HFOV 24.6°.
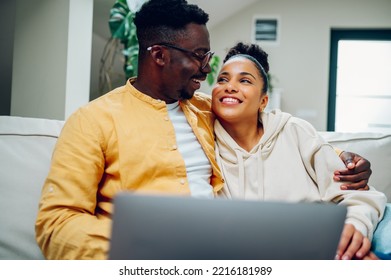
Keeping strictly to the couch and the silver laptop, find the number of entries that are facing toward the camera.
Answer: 1

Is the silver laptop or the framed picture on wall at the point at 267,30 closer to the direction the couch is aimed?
the silver laptop

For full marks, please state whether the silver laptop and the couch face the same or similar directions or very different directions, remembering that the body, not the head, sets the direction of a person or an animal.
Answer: very different directions

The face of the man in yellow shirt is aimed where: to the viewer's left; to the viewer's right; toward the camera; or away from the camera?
to the viewer's right

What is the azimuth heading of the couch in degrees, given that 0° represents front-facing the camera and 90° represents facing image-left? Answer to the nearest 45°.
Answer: approximately 0°

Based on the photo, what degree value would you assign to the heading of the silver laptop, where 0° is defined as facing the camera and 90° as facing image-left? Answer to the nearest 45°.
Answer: approximately 180°

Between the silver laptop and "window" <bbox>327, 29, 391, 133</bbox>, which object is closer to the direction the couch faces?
the silver laptop

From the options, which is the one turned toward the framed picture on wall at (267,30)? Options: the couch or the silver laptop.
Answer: the silver laptop

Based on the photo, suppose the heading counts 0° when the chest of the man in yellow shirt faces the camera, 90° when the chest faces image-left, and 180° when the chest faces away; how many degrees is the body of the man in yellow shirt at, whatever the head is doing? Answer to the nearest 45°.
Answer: approximately 315°
